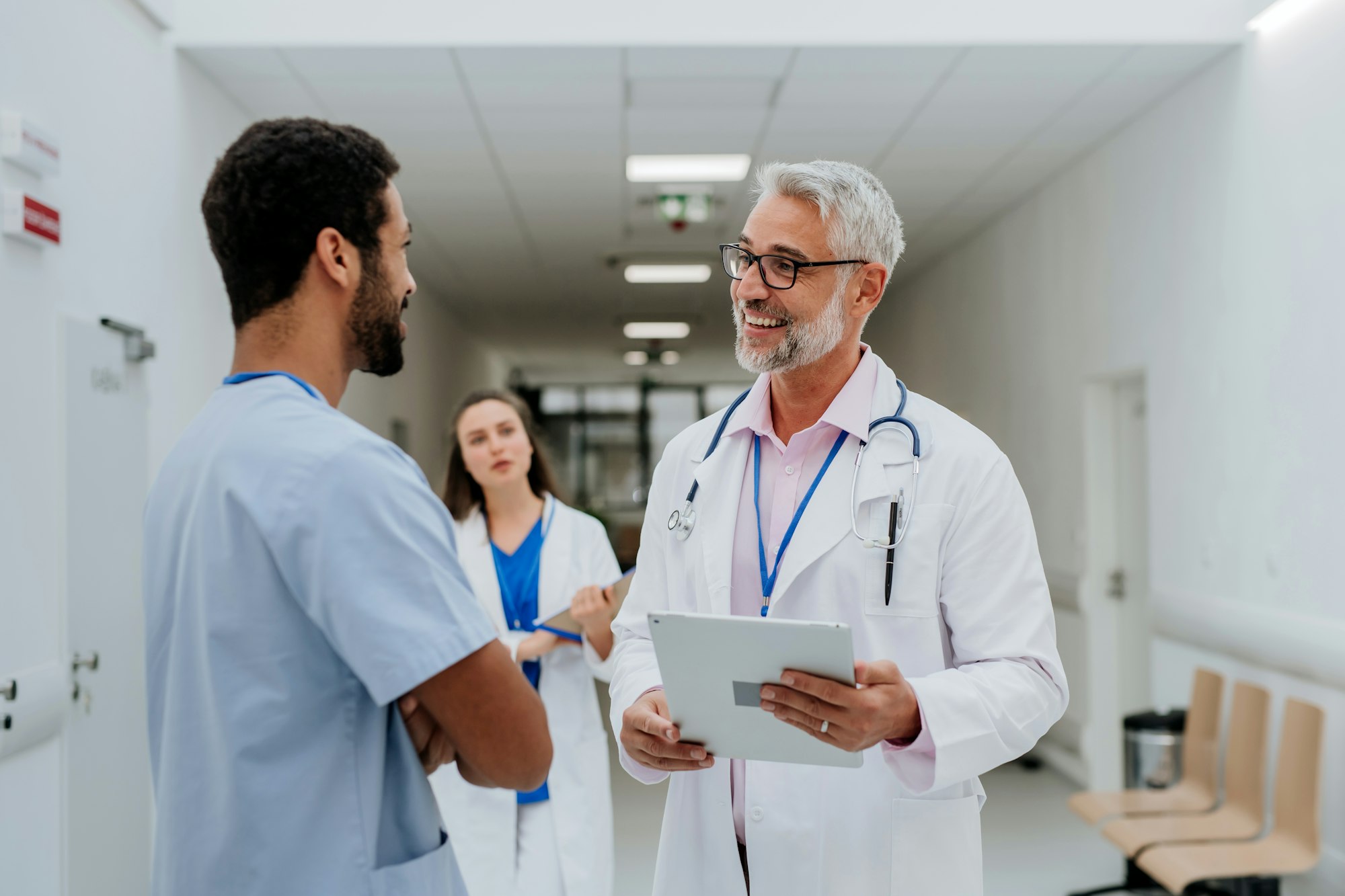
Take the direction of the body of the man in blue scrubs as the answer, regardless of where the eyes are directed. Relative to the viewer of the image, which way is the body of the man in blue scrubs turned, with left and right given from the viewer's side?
facing away from the viewer and to the right of the viewer

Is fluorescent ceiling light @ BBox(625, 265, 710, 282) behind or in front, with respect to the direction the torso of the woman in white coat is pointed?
behind

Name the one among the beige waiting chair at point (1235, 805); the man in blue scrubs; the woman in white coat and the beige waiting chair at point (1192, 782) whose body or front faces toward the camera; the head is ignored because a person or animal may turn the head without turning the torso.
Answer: the woman in white coat

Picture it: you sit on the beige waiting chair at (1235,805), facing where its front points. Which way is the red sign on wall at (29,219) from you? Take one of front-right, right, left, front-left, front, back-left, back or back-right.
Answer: front-left

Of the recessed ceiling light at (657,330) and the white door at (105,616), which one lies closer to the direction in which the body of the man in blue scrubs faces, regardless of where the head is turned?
the recessed ceiling light

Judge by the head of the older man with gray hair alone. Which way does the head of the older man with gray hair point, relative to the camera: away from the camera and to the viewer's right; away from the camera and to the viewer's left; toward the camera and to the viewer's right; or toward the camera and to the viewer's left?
toward the camera and to the viewer's left

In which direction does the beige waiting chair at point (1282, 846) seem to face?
to the viewer's left

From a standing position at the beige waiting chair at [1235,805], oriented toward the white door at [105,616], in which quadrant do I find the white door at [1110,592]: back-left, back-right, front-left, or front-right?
back-right

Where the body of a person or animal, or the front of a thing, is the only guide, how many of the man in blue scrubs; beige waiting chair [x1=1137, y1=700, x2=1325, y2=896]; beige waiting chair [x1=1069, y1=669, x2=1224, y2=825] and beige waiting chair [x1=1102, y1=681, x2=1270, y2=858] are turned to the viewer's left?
3

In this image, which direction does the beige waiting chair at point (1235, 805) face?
to the viewer's left

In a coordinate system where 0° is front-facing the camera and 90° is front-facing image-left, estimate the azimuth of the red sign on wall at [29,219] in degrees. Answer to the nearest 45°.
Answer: approximately 315°
